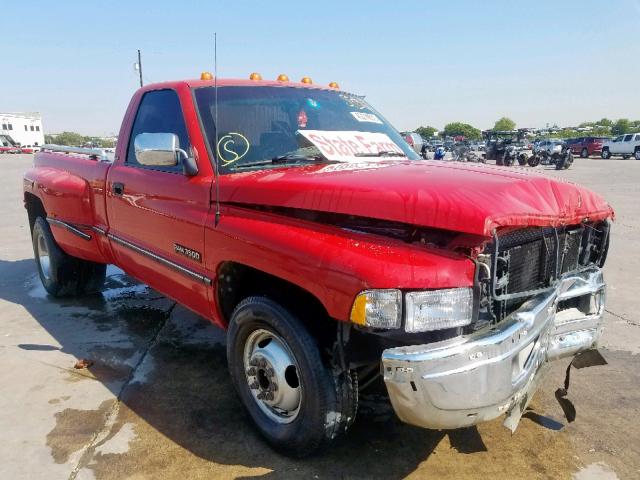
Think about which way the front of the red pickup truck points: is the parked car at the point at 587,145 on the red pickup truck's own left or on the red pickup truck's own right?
on the red pickup truck's own left

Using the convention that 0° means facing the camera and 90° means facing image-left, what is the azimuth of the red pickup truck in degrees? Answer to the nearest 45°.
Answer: approximately 315°

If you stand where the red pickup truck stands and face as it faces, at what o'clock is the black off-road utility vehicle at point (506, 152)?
The black off-road utility vehicle is roughly at 8 o'clock from the red pickup truck.
